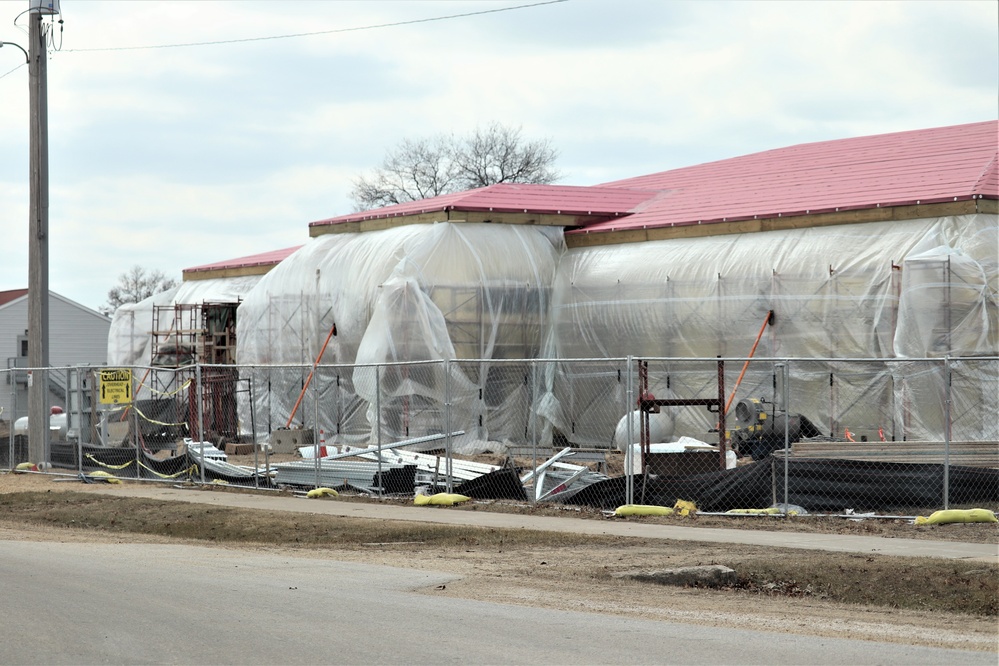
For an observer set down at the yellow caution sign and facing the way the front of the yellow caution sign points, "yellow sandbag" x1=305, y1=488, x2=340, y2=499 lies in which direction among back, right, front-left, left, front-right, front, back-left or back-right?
front-left

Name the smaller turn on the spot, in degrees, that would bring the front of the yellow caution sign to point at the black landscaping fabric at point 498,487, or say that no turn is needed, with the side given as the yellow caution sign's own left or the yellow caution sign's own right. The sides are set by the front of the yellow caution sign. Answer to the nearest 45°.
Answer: approximately 45° to the yellow caution sign's own left

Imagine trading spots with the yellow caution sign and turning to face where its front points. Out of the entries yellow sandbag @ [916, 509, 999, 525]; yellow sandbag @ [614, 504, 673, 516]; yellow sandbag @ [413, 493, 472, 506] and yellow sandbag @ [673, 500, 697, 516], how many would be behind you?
0

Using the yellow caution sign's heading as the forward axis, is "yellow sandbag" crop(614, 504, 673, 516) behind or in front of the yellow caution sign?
in front

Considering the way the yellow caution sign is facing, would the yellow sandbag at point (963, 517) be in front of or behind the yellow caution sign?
in front

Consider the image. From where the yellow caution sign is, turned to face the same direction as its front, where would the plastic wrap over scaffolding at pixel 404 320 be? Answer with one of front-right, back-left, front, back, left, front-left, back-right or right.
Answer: back-left

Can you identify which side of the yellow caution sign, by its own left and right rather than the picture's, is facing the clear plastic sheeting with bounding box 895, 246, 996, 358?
left

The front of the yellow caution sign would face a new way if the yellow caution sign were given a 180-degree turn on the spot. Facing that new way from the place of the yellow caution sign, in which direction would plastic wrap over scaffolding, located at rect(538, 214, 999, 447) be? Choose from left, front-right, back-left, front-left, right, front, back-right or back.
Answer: right

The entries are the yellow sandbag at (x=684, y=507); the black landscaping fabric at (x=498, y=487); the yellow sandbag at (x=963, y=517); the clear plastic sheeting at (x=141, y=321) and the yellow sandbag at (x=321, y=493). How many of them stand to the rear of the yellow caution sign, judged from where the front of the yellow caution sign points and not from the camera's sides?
1

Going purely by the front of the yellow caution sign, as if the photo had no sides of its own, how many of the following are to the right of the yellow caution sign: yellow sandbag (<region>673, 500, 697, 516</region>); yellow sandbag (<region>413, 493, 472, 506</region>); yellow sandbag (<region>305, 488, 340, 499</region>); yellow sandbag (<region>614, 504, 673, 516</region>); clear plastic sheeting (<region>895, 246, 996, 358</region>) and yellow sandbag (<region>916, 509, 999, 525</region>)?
0

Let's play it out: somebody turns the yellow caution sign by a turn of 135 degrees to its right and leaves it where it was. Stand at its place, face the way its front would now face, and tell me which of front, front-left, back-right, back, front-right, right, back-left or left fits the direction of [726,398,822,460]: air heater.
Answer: back-right

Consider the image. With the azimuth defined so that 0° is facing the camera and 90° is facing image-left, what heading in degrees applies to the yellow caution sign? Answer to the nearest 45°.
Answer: approximately 0°

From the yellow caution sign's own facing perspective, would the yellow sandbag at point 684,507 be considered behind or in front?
in front

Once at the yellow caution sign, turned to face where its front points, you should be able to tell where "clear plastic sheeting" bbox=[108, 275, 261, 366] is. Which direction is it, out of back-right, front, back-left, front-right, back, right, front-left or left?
back

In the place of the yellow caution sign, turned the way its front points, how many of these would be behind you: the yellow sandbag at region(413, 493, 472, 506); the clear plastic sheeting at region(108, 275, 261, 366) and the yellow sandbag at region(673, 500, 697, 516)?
1

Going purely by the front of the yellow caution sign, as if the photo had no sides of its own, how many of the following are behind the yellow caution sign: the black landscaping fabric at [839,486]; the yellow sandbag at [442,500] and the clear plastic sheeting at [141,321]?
1

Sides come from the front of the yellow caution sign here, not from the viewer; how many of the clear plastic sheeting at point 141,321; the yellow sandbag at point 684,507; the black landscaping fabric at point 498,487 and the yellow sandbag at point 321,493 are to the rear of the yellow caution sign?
1
